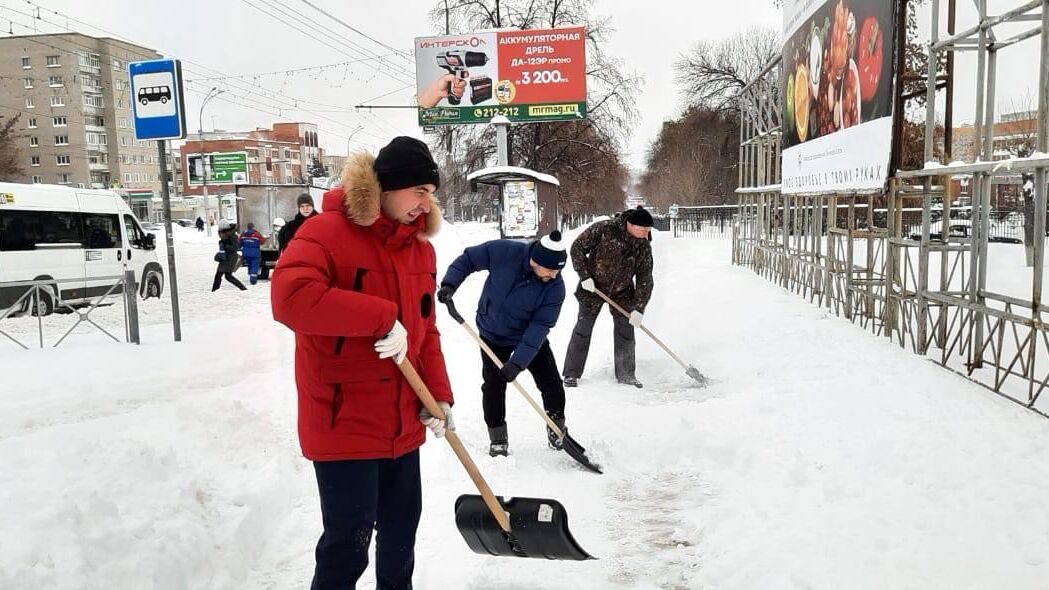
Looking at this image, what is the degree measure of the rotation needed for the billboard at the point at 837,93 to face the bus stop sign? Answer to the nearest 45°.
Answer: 0° — it already faces it

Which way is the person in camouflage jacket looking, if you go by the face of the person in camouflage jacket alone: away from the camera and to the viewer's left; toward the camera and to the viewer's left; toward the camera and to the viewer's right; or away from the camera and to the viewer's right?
toward the camera and to the viewer's right

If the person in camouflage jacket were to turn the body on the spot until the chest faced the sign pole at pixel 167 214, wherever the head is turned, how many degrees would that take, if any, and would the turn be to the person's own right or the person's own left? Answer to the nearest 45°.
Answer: approximately 135° to the person's own right

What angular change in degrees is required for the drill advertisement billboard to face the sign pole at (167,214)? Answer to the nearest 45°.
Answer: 0° — it already faces it

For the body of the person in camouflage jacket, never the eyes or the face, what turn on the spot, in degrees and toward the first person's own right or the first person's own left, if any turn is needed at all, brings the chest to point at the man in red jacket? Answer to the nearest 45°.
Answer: approximately 45° to the first person's own right

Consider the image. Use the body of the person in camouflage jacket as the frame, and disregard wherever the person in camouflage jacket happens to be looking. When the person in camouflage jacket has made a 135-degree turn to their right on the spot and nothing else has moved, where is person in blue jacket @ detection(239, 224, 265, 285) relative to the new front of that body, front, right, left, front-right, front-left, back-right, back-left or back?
front-right

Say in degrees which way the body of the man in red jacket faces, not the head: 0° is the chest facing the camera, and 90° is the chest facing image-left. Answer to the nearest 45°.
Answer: approximately 315°

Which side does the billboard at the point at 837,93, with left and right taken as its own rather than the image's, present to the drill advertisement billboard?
right

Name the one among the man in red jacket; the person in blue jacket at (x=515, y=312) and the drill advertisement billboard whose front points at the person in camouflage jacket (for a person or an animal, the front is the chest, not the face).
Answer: the drill advertisement billboard

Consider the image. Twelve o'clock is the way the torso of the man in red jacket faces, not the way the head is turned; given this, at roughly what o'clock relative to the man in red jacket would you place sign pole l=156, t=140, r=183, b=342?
The sign pole is roughly at 7 o'clock from the man in red jacket.

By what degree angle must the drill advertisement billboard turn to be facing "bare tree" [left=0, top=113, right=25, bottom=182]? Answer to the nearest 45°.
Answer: approximately 135° to its right

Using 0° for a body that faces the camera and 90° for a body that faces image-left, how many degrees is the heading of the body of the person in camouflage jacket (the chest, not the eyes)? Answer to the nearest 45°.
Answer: approximately 315°

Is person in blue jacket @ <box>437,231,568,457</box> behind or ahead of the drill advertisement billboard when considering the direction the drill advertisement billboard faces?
ahead
